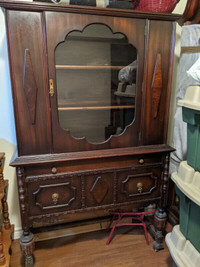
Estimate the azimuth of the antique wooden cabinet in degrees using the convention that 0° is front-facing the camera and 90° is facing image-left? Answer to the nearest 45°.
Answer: approximately 0°

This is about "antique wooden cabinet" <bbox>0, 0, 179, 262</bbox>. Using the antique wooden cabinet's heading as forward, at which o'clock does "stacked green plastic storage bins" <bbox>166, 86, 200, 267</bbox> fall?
The stacked green plastic storage bins is roughly at 10 o'clock from the antique wooden cabinet.
